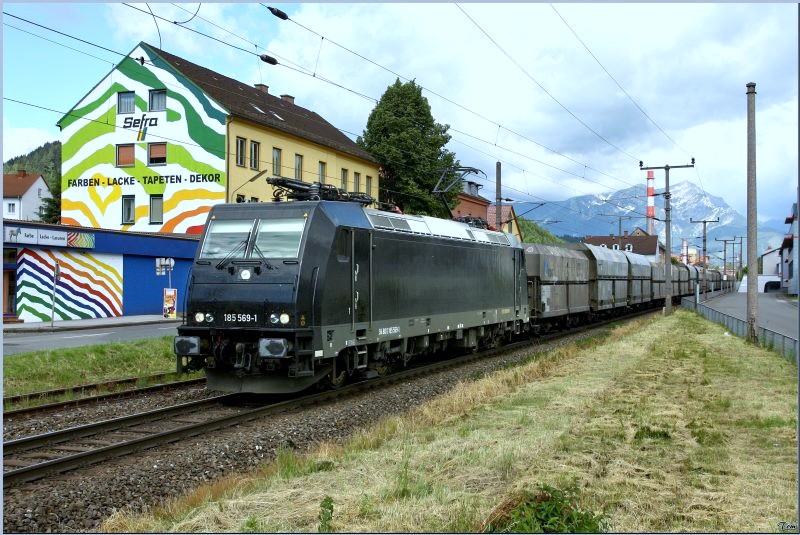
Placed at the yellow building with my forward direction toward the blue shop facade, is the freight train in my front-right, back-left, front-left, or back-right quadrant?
front-left

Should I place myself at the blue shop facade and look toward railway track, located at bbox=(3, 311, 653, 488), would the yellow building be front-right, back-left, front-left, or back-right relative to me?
back-left

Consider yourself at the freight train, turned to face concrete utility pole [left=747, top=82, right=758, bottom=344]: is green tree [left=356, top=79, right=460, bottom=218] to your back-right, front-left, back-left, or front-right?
front-left

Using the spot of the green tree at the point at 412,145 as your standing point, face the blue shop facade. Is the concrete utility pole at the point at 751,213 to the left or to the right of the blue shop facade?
left

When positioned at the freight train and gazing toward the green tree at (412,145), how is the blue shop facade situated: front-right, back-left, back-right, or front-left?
front-left

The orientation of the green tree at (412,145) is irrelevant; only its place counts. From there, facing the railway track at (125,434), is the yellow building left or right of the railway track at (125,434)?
right

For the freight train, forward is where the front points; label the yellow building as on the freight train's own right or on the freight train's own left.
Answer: on the freight train's own right

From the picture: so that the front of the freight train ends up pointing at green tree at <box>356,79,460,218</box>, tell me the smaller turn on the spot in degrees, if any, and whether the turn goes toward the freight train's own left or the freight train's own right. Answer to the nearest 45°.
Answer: approximately 135° to the freight train's own right

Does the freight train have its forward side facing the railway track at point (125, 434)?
yes

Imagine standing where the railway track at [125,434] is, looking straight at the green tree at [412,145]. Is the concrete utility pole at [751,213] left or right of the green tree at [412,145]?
right

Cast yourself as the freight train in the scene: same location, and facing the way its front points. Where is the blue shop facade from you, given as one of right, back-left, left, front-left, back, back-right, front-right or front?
right

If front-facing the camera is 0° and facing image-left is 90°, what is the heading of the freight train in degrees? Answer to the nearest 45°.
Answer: approximately 45°
